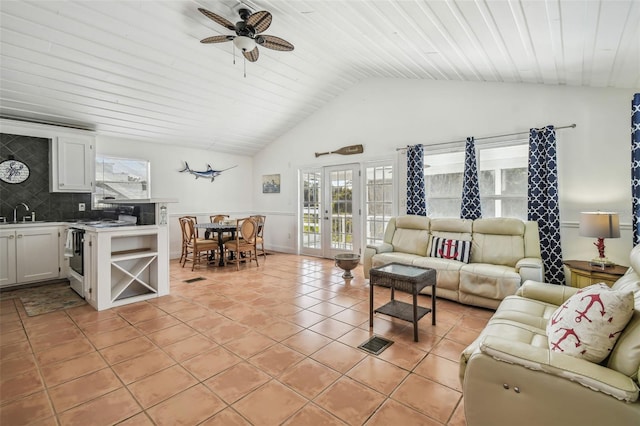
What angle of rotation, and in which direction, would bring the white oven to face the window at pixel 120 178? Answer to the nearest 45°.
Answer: approximately 135° to its right

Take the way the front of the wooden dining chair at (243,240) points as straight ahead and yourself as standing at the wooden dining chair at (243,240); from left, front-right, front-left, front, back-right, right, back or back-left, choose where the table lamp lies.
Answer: back

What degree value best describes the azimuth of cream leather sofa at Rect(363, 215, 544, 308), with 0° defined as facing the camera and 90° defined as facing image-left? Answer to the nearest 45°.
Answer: approximately 45°

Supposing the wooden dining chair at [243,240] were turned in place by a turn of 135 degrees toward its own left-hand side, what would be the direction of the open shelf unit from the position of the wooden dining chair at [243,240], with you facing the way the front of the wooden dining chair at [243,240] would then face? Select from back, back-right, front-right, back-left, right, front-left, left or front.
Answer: front-right

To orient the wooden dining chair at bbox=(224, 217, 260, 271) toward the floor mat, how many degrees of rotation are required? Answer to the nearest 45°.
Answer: approximately 90° to its left

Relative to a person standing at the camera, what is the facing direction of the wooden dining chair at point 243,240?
facing away from the viewer and to the left of the viewer

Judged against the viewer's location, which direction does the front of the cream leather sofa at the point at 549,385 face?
facing away from the viewer and to the left of the viewer

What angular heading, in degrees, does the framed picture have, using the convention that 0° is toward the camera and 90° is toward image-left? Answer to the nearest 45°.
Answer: approximately 0°

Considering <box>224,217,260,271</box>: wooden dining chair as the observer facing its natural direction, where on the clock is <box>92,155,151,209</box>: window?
The window is roughly at 11 o'clock from the wooden dining chair.
